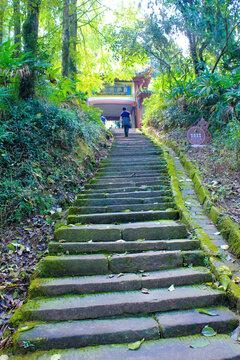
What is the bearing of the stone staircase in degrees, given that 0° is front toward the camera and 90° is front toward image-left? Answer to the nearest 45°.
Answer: approximately 0°

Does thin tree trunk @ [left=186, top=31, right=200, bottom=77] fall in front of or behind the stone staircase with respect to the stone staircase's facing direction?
behind

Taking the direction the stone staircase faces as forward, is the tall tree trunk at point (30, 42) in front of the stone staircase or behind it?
behind

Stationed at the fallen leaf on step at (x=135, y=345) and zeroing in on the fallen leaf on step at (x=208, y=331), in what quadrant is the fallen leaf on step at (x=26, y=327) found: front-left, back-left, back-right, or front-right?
back-left

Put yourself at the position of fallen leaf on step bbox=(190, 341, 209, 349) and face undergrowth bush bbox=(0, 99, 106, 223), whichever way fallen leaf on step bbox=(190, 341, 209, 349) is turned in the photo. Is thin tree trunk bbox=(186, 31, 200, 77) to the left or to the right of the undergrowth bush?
right
